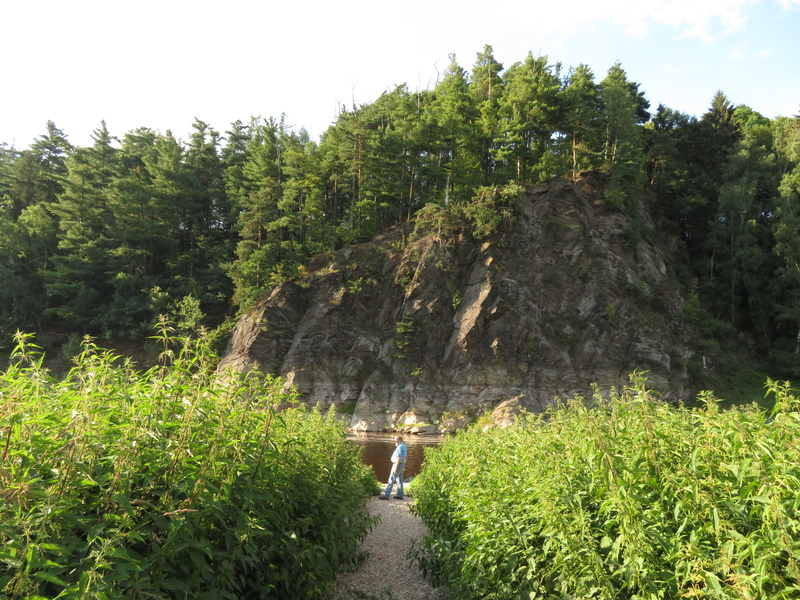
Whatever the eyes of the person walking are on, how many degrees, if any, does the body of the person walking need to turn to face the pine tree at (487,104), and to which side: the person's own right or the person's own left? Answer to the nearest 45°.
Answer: approximately 90° to the person's own right

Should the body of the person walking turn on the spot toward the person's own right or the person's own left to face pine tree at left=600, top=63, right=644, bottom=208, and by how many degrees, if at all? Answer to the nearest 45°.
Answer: approximately 135° to the person's own right

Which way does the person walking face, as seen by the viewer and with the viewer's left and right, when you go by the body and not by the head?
facing to the left of the viewer

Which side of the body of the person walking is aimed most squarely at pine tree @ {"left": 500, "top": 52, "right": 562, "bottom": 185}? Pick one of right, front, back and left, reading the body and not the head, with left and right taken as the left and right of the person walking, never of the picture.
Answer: right

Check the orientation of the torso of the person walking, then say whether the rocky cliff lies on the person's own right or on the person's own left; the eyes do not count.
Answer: on the person's own right
